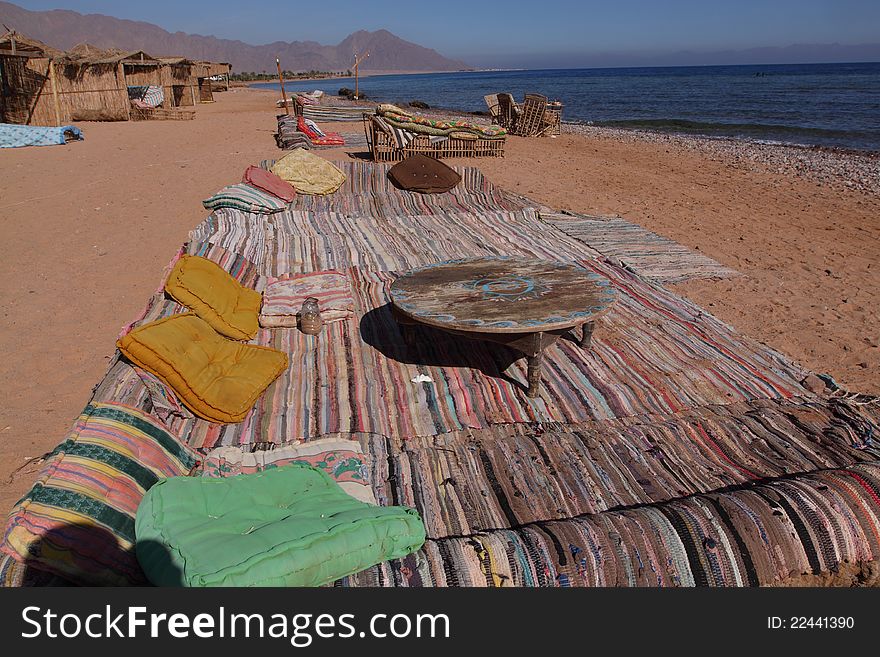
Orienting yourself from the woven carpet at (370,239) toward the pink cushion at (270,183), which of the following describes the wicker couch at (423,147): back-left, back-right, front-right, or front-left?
front-right

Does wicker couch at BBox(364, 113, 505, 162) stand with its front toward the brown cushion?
yes

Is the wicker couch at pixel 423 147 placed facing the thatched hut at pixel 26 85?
no

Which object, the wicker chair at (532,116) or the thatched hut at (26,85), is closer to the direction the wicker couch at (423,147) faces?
the wicker chair

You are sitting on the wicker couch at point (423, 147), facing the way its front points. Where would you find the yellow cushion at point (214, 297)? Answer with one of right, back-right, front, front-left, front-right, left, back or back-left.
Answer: right

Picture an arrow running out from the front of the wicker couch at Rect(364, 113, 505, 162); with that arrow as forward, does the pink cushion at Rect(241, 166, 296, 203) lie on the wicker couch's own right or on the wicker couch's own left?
on the wicker couch's own right

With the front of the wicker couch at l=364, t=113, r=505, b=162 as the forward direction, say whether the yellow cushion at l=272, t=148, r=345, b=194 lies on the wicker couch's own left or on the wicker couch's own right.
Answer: on the wicker couch's own right
